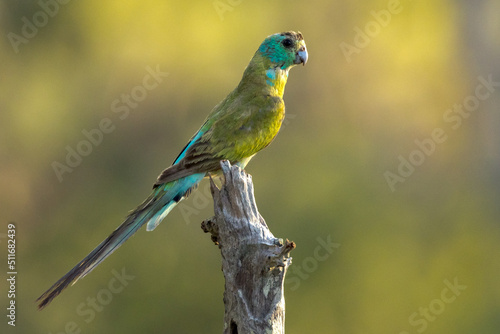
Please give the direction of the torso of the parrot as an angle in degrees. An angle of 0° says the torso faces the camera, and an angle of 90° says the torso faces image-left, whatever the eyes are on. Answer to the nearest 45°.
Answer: approximately 270°
